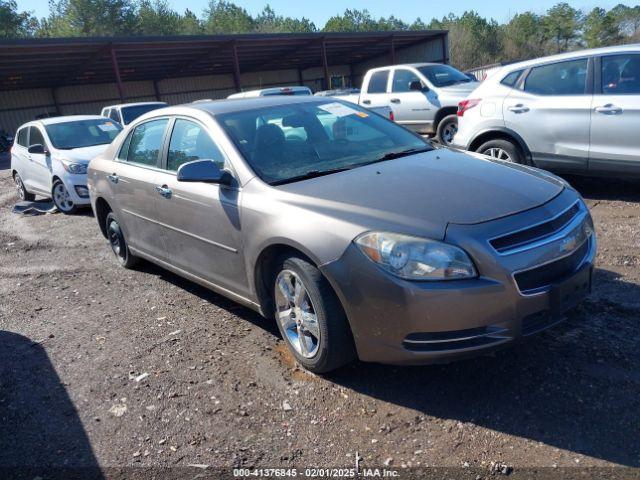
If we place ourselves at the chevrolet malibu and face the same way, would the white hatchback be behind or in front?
behind

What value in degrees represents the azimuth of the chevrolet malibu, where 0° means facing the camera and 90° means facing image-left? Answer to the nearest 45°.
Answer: approximately 315°

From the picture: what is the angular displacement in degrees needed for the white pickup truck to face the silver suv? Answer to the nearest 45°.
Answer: approximately 45° to its right

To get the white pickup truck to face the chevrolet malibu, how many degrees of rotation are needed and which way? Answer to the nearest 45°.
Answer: approximately 45° to its right

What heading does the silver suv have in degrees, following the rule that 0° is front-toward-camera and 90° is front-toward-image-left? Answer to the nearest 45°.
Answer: approximately 270°

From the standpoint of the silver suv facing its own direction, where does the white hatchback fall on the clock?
The white hatchback is roughly at 6 o'clock from the silver suv.
